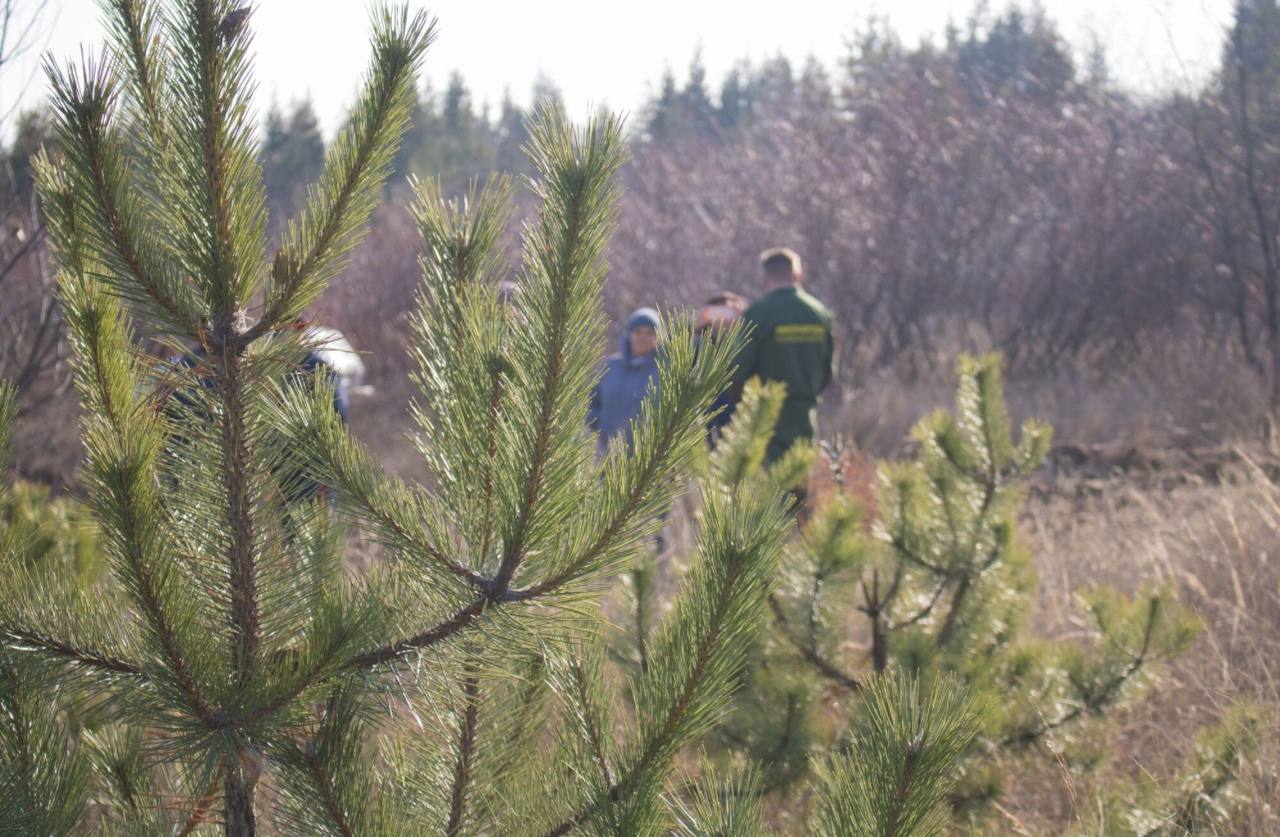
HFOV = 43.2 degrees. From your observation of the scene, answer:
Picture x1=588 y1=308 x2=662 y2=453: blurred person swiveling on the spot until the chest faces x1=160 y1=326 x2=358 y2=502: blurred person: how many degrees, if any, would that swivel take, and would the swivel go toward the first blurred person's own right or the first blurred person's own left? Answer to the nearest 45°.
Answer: approximately 45° to the first blurred person's own right

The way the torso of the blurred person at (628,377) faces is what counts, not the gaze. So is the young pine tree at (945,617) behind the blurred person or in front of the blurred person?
in front

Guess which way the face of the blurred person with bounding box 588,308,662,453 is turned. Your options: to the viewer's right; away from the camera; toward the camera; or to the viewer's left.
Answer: toward the camera

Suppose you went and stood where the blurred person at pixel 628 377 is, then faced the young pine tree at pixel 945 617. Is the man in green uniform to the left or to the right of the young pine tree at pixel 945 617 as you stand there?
left

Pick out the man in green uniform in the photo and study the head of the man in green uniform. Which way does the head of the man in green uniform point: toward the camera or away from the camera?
away from the camera

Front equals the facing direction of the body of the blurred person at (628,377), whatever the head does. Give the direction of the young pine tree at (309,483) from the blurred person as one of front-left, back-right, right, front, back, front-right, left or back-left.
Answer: front-right

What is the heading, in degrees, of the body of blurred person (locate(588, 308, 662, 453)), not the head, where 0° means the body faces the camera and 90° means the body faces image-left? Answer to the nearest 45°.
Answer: approximately 315°
